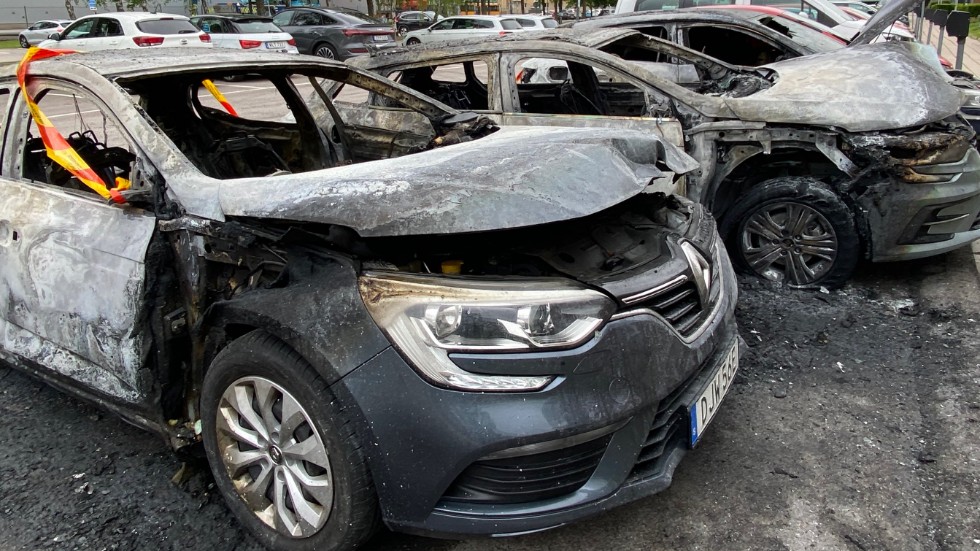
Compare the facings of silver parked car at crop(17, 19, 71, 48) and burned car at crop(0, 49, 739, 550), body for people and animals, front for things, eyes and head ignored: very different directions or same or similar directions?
very different directions

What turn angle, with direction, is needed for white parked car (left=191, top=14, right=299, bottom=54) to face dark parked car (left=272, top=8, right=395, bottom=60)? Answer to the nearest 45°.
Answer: approximately 90° to its right

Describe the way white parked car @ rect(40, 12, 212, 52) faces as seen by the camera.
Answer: facing away from the viewer and to the left of the viewer

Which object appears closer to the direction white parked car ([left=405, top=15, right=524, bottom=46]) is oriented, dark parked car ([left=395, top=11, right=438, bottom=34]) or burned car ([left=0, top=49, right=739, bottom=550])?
the dark parked car

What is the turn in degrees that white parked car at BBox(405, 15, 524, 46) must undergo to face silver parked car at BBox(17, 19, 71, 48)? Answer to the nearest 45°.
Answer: approximately 45° to its left

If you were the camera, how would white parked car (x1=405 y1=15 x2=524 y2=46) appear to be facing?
facing away from the viewer and to the left of the viewer

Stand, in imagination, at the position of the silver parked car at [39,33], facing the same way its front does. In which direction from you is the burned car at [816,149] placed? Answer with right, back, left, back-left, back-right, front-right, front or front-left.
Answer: back-left

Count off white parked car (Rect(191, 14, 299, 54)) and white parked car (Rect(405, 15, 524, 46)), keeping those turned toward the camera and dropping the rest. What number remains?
0

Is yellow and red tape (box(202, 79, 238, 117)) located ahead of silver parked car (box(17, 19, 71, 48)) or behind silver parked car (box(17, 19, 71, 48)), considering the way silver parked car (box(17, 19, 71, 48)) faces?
behind

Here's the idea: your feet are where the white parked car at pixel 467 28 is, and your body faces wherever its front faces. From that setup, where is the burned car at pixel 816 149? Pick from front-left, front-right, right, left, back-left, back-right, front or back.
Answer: back-left

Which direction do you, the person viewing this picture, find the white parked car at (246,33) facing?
facing away from the viewer and to the left of the viewer

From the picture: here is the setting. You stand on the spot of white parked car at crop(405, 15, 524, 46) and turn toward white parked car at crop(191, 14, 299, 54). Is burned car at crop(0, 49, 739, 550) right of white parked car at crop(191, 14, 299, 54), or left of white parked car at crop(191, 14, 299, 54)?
left

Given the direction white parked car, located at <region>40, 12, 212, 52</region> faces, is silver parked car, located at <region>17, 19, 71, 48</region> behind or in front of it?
in front

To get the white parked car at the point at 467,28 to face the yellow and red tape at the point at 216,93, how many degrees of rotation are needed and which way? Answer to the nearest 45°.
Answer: approximately 135° to its left

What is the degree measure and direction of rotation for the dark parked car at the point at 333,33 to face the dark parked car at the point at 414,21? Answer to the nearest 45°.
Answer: approximately 45° to its right

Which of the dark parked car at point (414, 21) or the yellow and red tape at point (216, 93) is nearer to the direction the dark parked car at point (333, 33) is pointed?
the dark parked car
